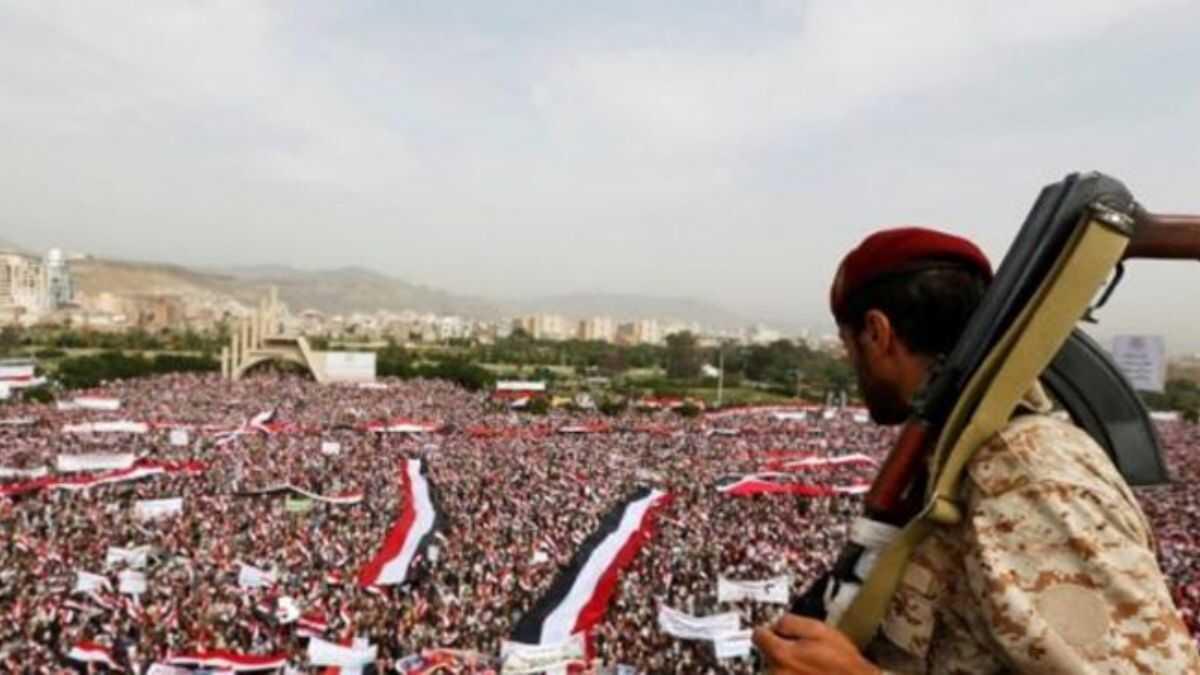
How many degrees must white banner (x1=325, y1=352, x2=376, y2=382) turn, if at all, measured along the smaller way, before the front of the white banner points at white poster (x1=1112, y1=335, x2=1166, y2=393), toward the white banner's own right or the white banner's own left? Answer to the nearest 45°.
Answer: approximately 45° to the white banner's own left

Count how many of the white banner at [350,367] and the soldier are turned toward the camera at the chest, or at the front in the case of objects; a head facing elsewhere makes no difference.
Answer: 1

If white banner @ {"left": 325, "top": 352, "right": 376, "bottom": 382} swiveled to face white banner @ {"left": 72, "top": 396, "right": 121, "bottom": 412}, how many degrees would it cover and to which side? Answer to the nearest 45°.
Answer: approximately 45° to its right

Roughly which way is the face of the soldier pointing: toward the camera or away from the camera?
away from the camera

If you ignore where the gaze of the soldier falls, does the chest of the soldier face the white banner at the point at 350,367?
yes

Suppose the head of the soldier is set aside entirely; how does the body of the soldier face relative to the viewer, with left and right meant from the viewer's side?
facing away from the viewer and to the left of the viewer

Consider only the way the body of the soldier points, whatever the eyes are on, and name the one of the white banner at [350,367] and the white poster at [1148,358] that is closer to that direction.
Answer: the white banner
